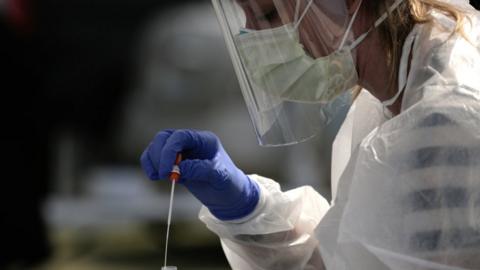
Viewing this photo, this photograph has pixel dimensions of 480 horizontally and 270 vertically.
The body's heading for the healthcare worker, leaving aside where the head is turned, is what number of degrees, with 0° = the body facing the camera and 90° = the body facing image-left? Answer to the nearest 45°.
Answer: approximately 90°
